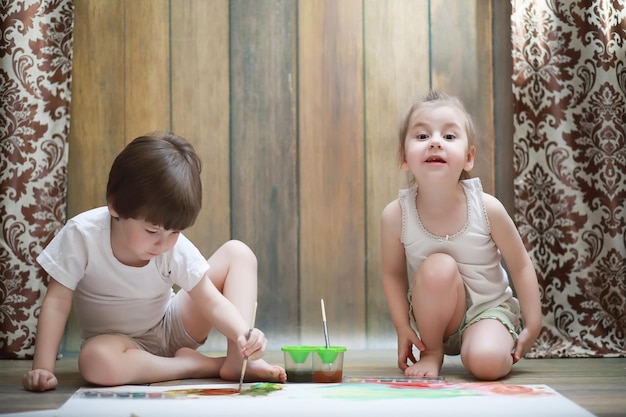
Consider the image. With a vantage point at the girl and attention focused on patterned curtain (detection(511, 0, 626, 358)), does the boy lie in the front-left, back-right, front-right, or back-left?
back-left

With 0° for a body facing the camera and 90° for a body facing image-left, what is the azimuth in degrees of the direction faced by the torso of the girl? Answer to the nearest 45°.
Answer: approximately 0°

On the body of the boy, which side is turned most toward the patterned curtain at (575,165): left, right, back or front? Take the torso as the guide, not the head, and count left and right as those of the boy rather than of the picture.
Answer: left

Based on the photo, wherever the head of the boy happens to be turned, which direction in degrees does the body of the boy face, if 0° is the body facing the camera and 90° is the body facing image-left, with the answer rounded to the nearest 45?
approximately 315°
